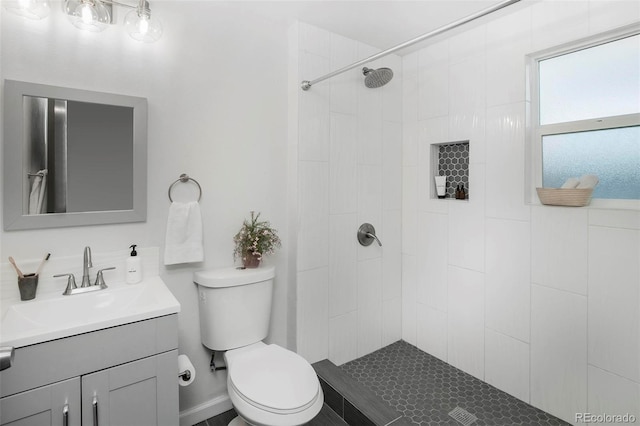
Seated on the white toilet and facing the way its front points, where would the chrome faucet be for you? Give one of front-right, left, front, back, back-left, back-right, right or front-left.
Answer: back-right

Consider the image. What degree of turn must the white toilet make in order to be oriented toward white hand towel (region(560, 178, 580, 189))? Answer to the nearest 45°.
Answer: approximately 45° to its left

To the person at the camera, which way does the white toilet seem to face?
facing the viewer and to the right of the viewer

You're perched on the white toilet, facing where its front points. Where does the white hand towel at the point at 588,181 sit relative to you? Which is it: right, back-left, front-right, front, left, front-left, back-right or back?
front-left

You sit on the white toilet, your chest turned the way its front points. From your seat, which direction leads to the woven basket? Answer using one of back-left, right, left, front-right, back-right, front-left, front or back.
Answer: front-left

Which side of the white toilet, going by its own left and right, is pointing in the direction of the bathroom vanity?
right

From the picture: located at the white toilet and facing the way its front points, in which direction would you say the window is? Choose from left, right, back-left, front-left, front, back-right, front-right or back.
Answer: front-left
